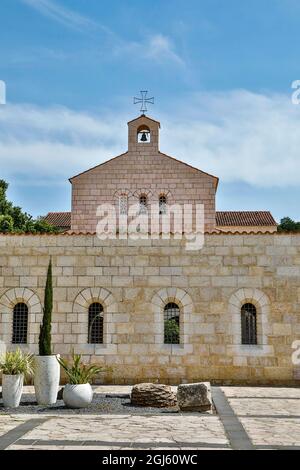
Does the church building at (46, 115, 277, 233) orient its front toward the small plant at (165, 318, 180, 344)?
yes

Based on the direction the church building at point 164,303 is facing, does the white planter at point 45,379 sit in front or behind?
in front

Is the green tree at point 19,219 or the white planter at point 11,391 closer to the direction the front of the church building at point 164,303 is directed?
the white planter

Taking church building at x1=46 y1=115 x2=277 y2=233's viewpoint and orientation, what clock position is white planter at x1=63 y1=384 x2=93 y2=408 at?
The white planter is roughly at 12 o'clock from the church building.

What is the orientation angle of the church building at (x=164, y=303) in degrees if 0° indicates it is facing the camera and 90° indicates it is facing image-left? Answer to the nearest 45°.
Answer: approximately 0°

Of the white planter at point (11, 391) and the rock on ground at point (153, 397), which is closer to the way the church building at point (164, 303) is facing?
the rock on ground

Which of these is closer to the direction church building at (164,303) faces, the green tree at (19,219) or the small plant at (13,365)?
the small plant
